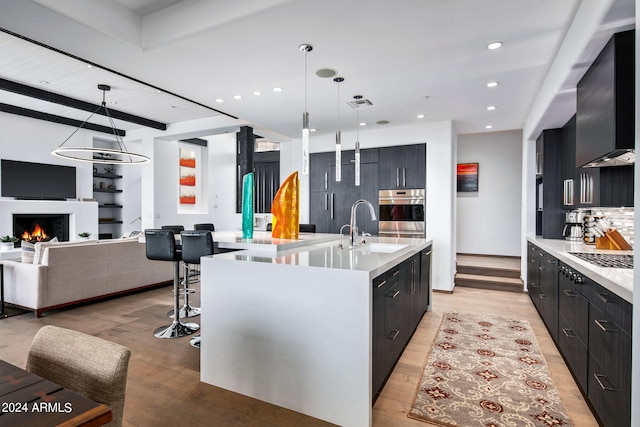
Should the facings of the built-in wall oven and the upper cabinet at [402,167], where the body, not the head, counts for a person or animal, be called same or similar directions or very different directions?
same or similar directions

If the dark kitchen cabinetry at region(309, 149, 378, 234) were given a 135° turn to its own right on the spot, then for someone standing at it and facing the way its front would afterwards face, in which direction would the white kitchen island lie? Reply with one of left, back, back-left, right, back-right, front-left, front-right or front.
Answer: back-left

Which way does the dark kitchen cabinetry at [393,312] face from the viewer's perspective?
to the viewer's right

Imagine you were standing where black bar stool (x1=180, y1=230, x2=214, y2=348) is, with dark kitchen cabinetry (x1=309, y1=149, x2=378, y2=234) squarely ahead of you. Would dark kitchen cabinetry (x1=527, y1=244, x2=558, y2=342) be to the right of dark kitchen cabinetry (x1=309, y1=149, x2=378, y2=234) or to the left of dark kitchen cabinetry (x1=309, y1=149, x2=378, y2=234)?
right

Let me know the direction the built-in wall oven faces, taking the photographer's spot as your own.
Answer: facing the viewer

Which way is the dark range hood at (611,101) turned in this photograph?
to the viewer's left

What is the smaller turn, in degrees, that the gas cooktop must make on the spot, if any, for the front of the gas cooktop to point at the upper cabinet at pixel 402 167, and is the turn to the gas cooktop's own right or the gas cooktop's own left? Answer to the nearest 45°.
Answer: approximately 45° to the gas cooktop's own right

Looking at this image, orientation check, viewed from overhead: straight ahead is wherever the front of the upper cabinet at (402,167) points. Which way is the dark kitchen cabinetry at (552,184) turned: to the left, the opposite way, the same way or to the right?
to the right

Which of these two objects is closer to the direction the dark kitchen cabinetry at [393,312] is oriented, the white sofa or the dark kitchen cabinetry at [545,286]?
the dark kitchen cabinetry

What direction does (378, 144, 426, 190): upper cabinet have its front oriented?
toward the camera

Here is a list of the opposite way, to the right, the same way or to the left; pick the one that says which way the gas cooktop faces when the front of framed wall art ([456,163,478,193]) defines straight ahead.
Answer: to the right

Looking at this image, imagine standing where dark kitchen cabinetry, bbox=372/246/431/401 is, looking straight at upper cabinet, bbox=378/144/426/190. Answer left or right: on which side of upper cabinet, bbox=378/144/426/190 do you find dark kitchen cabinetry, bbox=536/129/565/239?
right

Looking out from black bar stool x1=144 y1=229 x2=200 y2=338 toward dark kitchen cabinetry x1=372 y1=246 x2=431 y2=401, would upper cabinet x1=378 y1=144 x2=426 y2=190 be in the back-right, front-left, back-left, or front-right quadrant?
front-left

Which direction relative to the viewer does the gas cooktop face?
to the viewer's left

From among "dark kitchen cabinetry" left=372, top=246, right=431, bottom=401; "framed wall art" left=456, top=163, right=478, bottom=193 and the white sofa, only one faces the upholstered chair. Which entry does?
the framed wall art

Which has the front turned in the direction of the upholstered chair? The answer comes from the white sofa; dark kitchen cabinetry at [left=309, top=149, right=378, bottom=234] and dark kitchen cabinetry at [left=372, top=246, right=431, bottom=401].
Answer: dark kitchen cabinetry at [left=309, top=149, right=378, bottom=234]

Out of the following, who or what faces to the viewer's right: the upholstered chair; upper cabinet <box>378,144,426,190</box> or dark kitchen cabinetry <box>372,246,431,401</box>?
the dark kitchen cabinetry
